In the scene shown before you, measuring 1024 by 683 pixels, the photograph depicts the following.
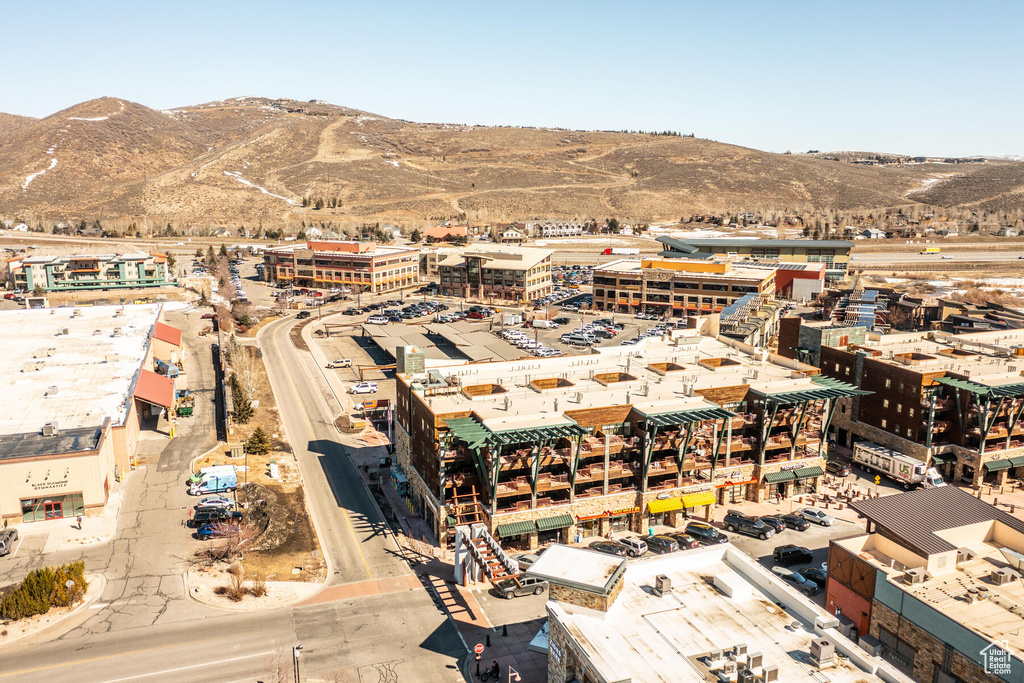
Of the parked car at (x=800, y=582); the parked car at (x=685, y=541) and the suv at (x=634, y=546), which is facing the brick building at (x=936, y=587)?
the parked car at (x=800, y=582)

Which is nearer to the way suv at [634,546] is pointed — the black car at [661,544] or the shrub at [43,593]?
the shrub

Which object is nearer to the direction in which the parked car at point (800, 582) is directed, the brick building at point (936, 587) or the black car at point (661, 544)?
the brick building

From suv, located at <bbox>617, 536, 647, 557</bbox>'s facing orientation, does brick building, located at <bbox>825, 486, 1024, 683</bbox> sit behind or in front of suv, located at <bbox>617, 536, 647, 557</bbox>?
behind

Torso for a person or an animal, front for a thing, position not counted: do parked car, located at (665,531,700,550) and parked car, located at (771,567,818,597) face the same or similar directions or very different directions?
very different directions

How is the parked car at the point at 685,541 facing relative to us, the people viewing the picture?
facing away from the viewer and to the left of the viewer

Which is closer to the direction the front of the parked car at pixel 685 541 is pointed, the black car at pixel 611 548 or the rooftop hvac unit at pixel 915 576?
the black car

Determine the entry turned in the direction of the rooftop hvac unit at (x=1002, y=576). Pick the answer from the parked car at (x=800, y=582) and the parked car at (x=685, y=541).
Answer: the parked car at (x=800, y=582)

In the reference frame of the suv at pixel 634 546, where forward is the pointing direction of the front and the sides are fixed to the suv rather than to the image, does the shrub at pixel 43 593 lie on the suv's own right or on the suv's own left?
on the suv's own left

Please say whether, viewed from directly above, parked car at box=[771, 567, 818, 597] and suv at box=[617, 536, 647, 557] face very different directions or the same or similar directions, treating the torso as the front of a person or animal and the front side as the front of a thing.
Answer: very different directions

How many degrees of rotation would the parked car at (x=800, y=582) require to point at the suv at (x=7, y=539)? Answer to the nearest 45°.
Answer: approximately 135° to its right

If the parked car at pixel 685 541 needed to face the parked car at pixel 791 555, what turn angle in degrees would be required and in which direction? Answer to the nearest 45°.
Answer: approximately 135° to its right
